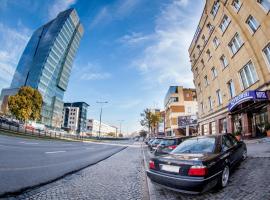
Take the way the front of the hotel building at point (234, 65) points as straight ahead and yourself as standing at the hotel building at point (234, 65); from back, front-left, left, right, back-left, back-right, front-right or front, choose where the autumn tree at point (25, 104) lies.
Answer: front-right

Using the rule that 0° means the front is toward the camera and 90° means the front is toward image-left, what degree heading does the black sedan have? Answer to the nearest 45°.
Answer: approximately 225°

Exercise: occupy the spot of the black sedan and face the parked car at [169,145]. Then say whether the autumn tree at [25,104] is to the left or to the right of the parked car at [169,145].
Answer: left

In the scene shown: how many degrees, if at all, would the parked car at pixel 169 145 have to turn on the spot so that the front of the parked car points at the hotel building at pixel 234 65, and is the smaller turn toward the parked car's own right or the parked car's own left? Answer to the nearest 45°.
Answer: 0° — it already faces it

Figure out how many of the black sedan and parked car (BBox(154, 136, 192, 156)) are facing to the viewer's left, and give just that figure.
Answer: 0

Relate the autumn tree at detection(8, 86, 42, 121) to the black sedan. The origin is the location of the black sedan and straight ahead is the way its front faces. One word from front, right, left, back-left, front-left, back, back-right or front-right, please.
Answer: left

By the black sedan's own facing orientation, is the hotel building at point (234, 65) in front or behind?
in front

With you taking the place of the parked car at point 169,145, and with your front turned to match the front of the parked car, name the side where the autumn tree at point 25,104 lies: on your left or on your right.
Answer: on your left

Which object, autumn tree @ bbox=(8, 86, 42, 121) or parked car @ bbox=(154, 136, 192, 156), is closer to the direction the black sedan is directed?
the parked car

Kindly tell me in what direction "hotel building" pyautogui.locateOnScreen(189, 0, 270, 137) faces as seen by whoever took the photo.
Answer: facing the viewer and to the left of the viewer
